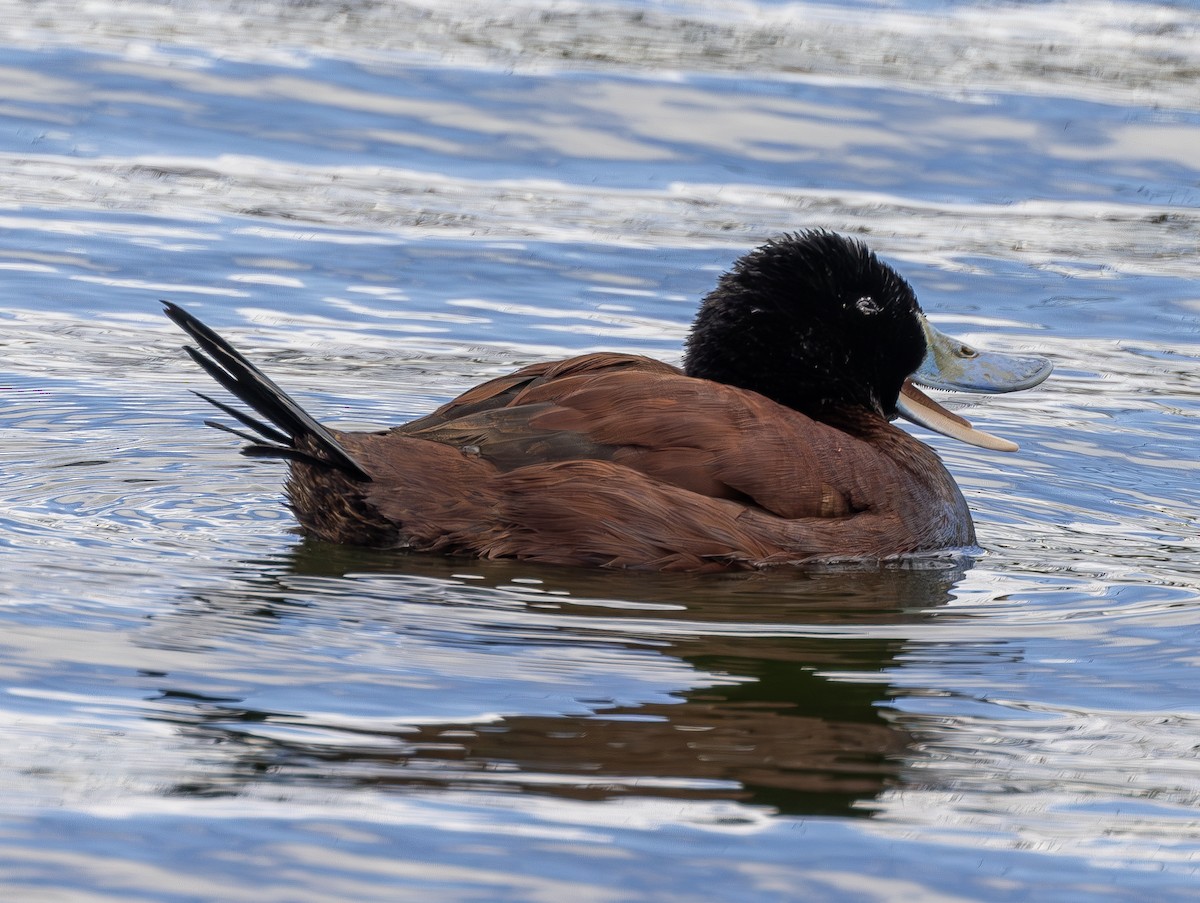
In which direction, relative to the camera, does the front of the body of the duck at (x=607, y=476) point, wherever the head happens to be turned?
to the viewer's right
